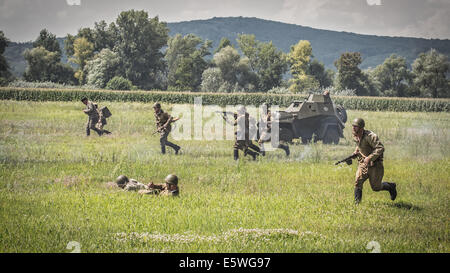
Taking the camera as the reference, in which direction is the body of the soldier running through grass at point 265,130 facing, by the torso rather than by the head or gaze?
to the viewer's left

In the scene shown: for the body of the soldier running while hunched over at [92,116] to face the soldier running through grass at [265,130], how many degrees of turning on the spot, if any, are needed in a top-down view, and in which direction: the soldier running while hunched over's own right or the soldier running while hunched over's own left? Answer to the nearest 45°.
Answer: approximately 135° to the soldier running while hunched over's own left

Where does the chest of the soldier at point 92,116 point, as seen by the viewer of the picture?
to the viewer's left

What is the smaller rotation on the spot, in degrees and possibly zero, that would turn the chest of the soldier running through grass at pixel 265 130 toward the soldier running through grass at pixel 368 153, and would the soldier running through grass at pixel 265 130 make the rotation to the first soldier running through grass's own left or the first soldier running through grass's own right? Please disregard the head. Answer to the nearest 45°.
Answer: approximately 90° to the first soldier running through grass's own left

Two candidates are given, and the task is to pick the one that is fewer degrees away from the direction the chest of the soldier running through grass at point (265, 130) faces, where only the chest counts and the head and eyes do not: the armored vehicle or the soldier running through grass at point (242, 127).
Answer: the soldier running through grass

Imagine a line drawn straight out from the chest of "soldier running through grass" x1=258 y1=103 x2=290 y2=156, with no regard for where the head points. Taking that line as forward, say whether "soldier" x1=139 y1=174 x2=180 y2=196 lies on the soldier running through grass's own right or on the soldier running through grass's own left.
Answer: on the soldier running through grass's own left

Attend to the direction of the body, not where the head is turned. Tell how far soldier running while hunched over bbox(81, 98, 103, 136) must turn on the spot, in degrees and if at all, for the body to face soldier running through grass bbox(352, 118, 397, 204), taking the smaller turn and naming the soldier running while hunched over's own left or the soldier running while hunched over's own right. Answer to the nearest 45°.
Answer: approximately 90° to the soldier running while hunched over's own left

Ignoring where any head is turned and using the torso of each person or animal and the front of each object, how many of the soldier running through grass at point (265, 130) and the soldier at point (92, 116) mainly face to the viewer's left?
2

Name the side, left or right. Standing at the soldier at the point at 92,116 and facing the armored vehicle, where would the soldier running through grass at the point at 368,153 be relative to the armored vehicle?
right
